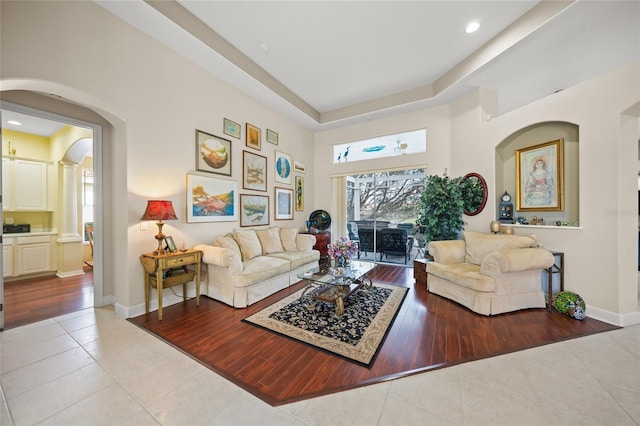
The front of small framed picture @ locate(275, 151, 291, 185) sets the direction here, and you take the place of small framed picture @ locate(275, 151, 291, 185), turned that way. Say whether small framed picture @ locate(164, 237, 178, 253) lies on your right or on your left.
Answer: on your right

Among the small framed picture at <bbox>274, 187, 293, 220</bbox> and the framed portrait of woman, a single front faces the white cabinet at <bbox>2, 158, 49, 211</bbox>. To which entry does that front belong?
the framed portrait of woman
